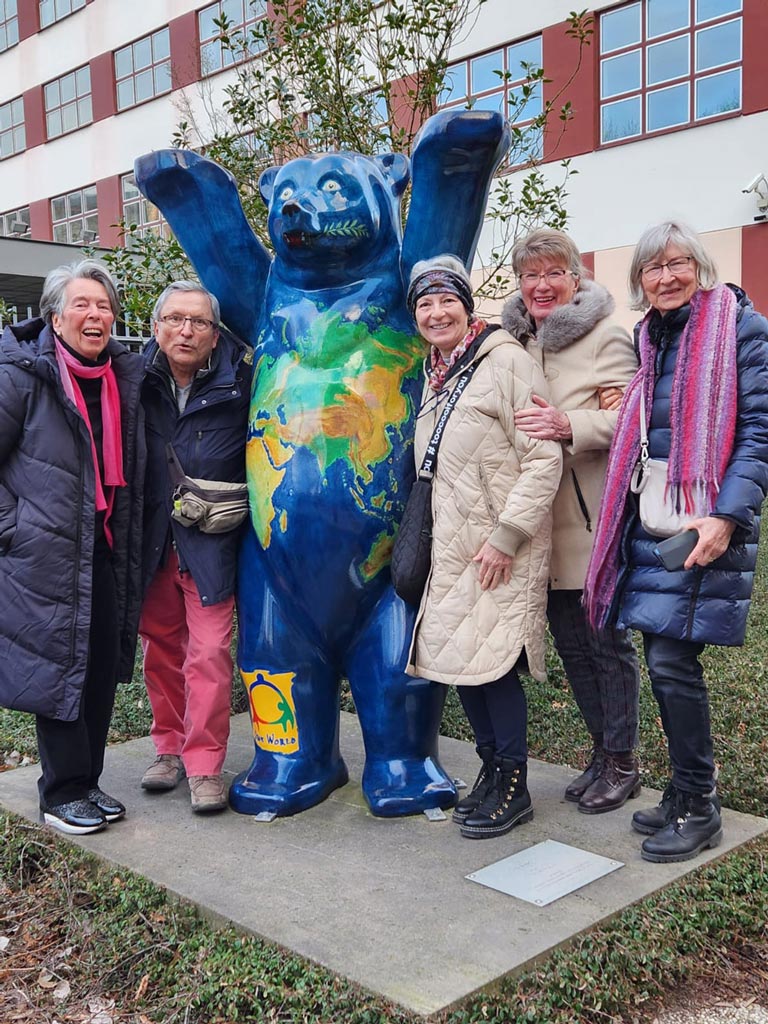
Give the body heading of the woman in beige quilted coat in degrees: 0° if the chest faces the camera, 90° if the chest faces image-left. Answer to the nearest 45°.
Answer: approximately 45°

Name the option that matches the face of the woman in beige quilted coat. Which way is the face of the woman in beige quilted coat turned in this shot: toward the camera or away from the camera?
toward the camera

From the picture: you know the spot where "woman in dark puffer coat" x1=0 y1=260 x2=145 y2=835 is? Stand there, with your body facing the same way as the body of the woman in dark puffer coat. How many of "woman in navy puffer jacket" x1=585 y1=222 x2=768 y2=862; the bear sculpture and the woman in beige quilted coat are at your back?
0

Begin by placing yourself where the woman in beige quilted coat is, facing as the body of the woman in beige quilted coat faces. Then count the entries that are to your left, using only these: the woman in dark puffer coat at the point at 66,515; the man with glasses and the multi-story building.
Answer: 0

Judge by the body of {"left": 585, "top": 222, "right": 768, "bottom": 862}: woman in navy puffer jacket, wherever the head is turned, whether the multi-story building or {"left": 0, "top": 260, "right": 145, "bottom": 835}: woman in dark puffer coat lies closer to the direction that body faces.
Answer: the woman in dark puffer coat

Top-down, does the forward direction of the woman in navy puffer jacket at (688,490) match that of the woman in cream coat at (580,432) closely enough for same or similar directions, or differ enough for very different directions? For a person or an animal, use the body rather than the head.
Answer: same or similar directions

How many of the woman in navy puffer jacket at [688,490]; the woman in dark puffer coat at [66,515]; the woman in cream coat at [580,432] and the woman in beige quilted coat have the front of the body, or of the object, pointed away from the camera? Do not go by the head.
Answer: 0

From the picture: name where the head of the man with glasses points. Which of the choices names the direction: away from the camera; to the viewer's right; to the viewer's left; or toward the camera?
toward the camera

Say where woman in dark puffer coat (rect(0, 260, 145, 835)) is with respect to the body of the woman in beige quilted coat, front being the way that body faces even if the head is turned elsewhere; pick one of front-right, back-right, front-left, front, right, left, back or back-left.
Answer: front-right

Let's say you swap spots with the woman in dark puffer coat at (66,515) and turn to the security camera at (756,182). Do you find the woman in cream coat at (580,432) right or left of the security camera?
right

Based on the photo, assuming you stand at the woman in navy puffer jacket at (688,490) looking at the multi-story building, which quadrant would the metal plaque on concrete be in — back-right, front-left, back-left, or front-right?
back-left

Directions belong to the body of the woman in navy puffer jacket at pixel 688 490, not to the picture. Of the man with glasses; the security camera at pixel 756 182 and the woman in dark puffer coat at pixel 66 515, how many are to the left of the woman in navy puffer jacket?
0

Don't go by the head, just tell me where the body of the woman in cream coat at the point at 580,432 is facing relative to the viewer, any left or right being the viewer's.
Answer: facing the viewer and to the left of the viewer

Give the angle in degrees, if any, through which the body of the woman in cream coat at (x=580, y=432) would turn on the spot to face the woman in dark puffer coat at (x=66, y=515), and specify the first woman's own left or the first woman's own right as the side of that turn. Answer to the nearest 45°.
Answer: approximately 45° to the first woman's own right

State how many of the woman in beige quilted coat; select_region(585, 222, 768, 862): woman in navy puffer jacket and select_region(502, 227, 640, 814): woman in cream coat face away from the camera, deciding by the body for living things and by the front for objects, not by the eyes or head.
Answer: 0

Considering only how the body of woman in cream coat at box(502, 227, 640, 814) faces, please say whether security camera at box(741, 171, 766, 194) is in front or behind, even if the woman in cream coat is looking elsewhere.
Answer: behind

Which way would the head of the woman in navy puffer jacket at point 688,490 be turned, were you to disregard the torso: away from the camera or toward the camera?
toward the camera
